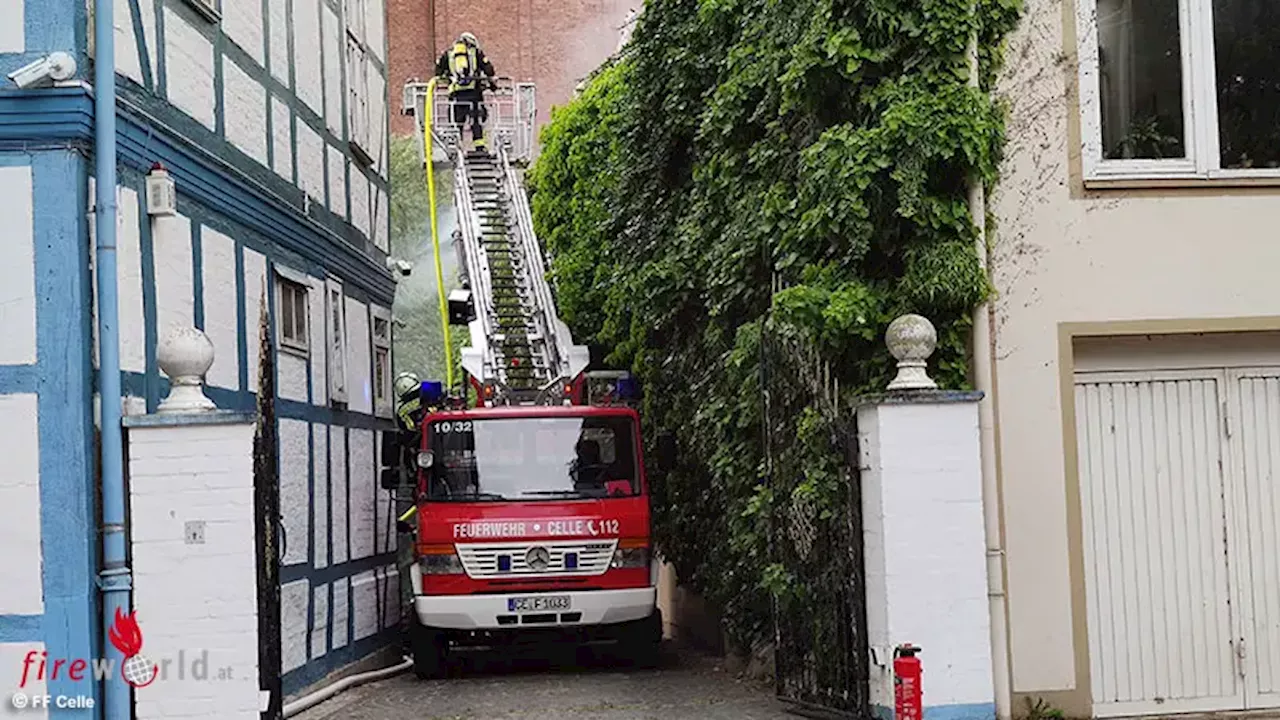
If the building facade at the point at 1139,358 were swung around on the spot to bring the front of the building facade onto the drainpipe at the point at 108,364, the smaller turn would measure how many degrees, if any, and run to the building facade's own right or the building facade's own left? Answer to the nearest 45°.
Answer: approximately 45° to the building facade's own right

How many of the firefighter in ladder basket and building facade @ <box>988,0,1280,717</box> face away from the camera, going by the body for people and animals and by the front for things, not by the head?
1

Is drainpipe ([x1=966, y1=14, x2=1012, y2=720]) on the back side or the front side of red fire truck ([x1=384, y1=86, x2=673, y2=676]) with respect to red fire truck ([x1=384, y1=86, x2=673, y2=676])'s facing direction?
on the front side

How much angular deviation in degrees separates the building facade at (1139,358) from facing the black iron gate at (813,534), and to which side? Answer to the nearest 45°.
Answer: approximately 90° to its right

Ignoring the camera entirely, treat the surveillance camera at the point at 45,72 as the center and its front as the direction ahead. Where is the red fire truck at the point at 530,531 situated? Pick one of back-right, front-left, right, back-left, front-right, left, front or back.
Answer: back-right

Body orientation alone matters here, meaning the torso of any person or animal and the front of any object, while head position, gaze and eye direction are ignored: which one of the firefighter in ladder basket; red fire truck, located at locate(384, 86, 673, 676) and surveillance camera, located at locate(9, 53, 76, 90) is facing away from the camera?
the firefighter in ladder basket

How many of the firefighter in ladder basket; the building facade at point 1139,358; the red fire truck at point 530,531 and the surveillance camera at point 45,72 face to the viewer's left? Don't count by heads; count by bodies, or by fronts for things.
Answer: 1

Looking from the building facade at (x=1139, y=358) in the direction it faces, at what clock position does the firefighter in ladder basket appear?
The firefighter in ladder basket is roughly at 5 o'clock from the building facade.

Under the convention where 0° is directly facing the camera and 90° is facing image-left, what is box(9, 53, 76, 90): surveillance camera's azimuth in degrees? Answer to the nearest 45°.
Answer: approximately 90°

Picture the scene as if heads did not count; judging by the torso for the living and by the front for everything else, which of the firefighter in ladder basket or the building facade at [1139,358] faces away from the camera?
the firefighter in ladder basket

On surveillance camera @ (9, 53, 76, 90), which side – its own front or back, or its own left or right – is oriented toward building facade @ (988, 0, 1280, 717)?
back

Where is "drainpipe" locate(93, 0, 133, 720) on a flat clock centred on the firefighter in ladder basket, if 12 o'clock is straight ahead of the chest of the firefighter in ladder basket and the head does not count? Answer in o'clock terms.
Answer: The drainpipe is roughly at 6 o'clock from the firefighter in ladder basket.

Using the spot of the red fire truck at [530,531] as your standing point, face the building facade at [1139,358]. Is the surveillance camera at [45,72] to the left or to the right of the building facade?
right

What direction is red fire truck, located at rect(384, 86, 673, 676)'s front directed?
toward the camera

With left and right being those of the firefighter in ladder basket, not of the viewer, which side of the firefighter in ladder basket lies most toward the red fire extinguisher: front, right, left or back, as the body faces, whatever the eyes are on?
back

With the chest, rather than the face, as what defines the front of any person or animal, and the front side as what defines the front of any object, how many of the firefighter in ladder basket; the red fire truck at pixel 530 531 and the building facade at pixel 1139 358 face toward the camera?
2

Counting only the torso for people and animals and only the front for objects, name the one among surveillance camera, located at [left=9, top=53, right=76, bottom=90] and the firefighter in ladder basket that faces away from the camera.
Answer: the firefighter in ladder basket

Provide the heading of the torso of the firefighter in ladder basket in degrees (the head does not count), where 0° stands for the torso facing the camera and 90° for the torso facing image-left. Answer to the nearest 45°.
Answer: approximately 180°
